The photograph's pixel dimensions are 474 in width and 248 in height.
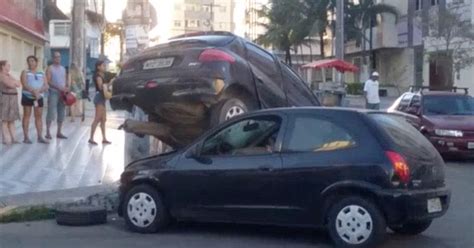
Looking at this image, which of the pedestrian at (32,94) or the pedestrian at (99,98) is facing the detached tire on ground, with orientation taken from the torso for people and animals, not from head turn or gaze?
the pedestrian at (32,94)

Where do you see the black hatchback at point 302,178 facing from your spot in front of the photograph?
facing away from the viewer and to the left of the viewer

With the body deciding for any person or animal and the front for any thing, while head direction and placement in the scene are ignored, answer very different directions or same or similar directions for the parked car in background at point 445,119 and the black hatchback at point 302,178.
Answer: very different directions

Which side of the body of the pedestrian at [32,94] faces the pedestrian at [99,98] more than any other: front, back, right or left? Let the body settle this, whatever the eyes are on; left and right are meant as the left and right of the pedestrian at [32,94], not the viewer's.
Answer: left

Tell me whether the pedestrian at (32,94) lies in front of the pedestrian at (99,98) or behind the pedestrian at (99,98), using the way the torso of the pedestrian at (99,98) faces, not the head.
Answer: behind

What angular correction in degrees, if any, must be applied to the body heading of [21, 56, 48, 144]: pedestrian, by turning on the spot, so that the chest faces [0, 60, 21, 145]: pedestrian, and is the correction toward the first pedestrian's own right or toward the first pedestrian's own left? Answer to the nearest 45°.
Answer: approximately 90° to the first pedestrian's own right

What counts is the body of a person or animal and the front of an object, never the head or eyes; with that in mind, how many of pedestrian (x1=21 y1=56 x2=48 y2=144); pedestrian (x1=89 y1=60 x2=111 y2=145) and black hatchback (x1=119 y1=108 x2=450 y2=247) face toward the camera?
1

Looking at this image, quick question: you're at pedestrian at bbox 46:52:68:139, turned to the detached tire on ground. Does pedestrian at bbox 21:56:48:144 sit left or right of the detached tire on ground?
right

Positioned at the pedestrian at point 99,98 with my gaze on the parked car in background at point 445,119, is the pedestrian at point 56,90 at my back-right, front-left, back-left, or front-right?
back-left
